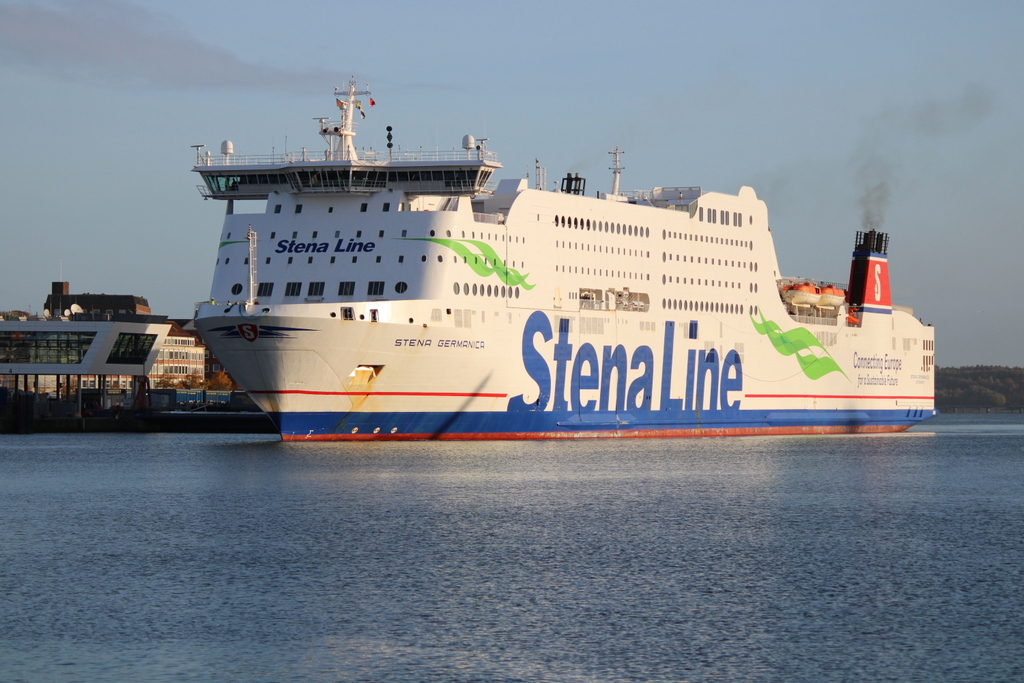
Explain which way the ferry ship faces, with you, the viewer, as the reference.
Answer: facing the viewer and to the left of the viewer
